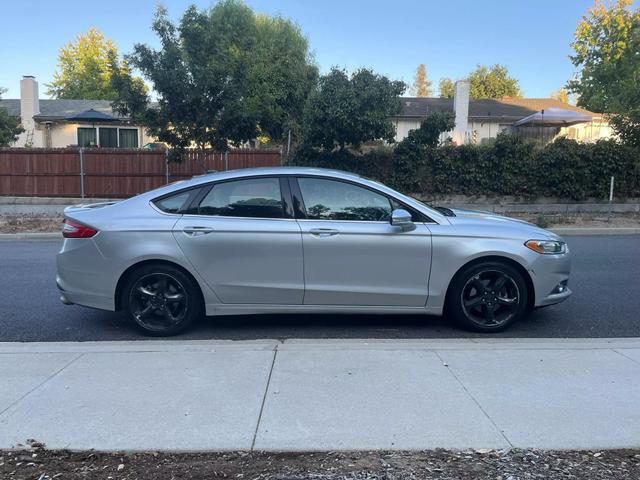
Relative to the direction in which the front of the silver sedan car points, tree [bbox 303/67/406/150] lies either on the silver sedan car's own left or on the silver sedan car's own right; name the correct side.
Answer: on the silver sedan car's own left

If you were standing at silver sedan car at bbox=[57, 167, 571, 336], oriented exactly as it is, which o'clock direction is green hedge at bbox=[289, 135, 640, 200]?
The green hedge is roughly at 10 o'clock from the silver sedan car.

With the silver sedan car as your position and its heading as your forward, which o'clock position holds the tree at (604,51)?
The tree is roughly at 10 o'clock from the silver sedan car.

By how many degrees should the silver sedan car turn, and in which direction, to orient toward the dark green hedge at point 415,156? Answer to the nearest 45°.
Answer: approximately 90° to its left

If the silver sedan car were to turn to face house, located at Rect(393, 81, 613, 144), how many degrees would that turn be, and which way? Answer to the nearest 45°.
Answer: approximately 90° to its left

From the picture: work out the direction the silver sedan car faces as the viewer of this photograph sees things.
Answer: facing to the right of the viewer

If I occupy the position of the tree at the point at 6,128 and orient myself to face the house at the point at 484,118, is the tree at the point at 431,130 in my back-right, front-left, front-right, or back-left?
front-right

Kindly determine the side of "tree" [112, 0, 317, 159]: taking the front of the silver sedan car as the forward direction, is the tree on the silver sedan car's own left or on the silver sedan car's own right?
on the silver sedan car's own left

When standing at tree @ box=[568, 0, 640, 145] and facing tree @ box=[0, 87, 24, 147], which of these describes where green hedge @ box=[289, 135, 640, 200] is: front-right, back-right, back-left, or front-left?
front-left

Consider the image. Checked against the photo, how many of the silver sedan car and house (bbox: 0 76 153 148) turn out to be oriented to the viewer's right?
1

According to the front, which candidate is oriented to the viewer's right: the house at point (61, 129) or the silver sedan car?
the silver sedan car

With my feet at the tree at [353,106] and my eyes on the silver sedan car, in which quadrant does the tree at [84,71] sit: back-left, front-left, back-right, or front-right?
back-right

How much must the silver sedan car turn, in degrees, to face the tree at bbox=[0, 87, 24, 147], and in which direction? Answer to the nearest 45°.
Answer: approximately 135° to its left
